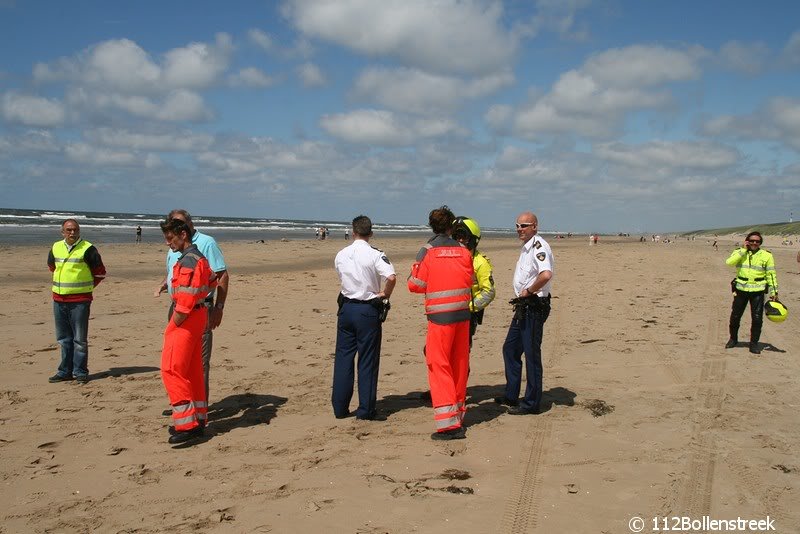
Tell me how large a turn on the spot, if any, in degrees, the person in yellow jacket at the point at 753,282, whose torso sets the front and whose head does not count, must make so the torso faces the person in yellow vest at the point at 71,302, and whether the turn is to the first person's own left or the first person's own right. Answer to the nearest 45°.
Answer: approximately 45° to the first person's own right

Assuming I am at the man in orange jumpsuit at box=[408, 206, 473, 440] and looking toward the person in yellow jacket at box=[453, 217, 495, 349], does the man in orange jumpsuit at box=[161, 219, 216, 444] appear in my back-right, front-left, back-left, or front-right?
back-left

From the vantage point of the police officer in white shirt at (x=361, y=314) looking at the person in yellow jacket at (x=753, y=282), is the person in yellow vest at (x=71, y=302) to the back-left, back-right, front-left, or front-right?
back-left

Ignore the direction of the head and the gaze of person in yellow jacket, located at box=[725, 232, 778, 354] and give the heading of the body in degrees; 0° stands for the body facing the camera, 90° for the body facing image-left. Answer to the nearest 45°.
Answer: approximately 0°

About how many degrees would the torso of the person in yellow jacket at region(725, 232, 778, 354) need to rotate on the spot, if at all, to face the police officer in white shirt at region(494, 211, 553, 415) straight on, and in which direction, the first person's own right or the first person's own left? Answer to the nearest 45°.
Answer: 0° — they already face them

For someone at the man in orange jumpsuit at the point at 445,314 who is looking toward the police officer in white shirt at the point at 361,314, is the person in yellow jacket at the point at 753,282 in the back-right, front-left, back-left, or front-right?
back-right

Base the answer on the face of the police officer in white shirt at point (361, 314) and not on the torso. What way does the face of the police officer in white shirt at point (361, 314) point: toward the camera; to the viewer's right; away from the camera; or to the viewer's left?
away from the camera

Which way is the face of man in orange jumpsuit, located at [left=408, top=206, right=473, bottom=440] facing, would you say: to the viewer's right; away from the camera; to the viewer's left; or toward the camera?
away from the camera

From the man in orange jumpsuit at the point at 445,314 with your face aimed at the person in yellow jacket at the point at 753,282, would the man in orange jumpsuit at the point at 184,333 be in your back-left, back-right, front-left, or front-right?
back-left

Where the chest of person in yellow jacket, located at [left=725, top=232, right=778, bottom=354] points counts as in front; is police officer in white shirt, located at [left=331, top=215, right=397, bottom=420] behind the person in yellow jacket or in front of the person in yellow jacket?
in front

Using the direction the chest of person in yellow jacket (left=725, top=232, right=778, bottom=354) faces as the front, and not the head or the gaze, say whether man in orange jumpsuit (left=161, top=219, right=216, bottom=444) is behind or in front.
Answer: in front
